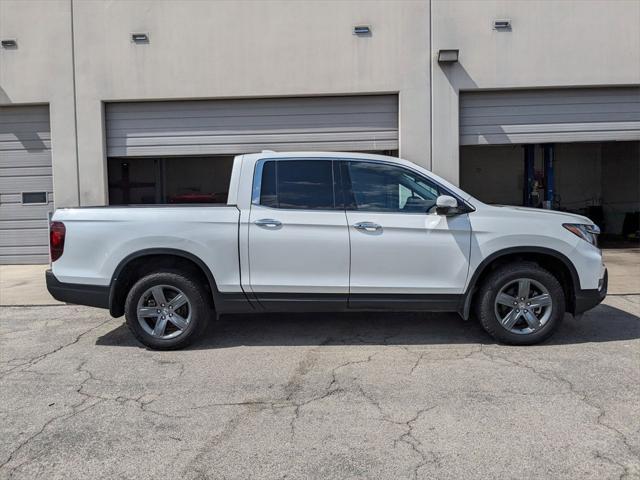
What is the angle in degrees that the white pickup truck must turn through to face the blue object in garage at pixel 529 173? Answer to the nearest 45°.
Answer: approximately 45° to its left

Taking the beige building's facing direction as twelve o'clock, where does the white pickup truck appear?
The white pickup truck is roughly at 12 o'clock from the beige building.

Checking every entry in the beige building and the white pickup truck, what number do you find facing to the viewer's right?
1

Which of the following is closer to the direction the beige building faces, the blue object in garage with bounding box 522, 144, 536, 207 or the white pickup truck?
the white pickup truck

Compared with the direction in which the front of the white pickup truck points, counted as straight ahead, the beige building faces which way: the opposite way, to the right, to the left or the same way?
to the right

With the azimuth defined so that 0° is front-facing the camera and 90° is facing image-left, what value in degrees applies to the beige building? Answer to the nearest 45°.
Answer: approximately 0°

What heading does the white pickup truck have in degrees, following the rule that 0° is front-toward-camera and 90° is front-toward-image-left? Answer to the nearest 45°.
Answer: approximately 270°

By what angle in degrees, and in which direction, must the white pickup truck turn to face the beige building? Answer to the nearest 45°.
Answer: approximately 90° to its left
